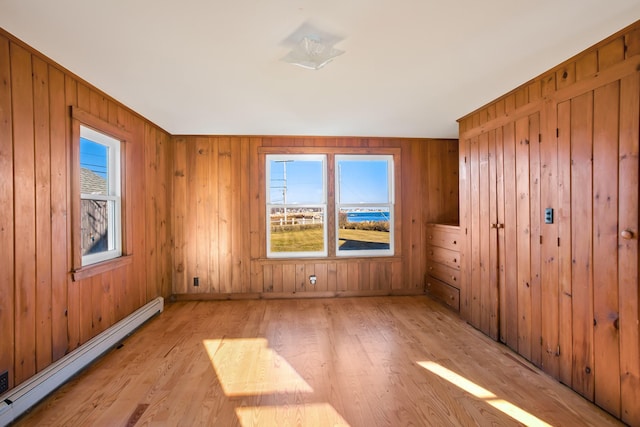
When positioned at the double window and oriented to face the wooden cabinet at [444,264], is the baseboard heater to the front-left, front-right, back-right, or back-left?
back-right

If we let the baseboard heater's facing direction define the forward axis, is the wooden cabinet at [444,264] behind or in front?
in front

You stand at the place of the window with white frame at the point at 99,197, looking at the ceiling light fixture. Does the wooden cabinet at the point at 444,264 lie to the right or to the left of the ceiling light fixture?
left

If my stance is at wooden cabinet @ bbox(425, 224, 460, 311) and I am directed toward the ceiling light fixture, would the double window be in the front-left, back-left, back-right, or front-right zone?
front-right

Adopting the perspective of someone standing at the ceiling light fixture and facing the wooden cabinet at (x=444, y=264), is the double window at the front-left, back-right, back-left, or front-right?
front-left

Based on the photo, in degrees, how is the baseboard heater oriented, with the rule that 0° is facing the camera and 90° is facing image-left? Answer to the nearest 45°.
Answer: approximately 315°

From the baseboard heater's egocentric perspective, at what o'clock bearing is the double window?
The double window is roughly at 10 o'clock from the baseboard heater.
